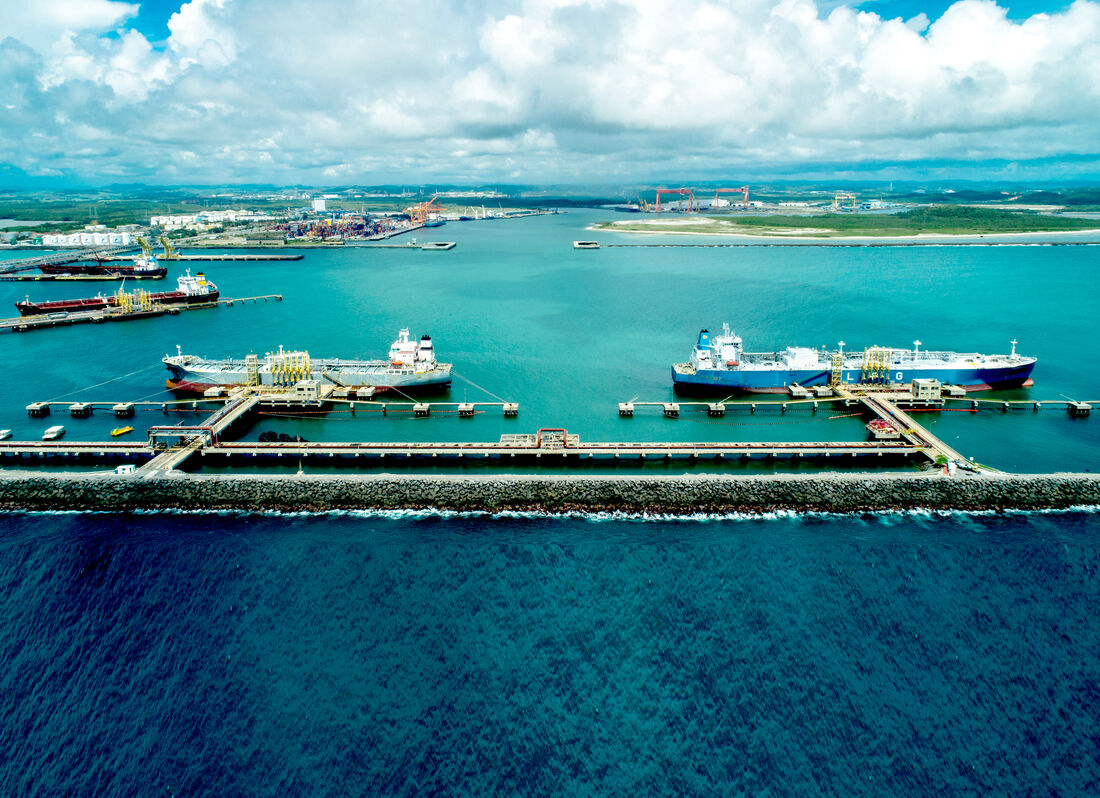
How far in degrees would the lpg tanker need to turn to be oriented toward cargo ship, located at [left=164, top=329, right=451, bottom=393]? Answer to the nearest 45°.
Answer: approximately 135° to its right

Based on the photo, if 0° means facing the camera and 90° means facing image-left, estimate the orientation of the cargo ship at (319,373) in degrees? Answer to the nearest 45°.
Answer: approximately 90°

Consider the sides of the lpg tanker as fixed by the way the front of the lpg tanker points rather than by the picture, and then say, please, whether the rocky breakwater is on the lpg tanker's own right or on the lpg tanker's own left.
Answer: on the lpg tanker's own right

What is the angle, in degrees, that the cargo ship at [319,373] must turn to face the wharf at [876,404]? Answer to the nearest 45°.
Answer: approximately 135° to its left

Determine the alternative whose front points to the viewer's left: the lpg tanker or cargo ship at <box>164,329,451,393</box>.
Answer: the cargo ship

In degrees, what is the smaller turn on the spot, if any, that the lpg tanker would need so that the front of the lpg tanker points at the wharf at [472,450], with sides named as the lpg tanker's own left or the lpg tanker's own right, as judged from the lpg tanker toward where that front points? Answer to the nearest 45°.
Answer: approximately 135° to the lpg tanker's own right

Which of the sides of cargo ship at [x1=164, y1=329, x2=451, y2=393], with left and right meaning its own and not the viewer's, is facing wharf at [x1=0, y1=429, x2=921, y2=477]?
left

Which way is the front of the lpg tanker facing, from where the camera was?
facing to the right of the viewer

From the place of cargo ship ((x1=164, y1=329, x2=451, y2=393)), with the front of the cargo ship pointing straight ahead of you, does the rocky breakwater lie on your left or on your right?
on your left
